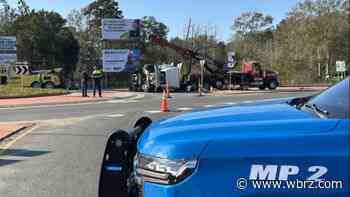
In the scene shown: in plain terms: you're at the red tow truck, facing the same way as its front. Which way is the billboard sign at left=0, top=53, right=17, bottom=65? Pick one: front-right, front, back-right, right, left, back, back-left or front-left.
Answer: back

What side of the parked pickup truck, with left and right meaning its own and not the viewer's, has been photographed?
left

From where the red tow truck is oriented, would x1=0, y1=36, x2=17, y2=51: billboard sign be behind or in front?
behind

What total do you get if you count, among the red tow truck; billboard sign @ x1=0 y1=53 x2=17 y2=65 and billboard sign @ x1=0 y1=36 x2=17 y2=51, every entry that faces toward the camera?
2

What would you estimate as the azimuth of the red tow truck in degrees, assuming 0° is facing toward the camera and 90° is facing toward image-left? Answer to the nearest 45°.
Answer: approximately 270°

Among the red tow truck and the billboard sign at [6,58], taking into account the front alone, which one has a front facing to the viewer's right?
the red tow truck

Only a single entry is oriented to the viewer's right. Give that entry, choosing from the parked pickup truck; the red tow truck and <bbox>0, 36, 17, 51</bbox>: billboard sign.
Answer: the red tow truck
